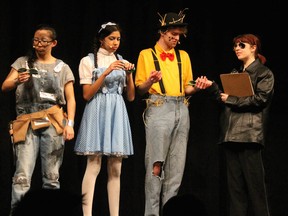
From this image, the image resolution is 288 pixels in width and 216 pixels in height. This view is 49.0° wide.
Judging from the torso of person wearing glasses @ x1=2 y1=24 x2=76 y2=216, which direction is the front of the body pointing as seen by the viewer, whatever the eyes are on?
toward the camera

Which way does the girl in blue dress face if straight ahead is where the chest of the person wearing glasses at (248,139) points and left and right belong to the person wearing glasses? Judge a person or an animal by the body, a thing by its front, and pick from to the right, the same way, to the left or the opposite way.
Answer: to the left

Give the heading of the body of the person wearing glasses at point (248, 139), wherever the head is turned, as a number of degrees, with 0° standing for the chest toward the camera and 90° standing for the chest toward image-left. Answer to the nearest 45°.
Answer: approximately 45°

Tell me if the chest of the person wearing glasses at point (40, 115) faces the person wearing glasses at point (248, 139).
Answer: no

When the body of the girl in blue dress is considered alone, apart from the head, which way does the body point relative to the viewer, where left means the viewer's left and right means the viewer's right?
facing the viewer and to the right of the viewer

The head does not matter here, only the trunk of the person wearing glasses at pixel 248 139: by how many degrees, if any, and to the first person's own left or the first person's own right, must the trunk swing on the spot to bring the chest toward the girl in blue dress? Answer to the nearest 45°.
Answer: approximately 45° to the first person's own right

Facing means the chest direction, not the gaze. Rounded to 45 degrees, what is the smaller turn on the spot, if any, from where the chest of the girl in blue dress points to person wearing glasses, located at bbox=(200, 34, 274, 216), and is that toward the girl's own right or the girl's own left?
approximately 45° to the girl's own left

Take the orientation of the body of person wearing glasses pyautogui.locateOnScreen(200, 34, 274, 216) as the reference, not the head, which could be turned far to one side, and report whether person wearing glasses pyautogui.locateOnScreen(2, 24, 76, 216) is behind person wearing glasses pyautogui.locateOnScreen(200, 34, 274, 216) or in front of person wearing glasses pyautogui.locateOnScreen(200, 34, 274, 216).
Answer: in front
